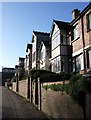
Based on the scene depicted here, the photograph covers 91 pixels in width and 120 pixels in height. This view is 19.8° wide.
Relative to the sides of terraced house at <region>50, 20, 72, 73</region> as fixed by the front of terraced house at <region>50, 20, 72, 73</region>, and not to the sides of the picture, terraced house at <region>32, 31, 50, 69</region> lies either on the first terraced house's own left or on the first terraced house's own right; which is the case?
on the first terraced house's own right

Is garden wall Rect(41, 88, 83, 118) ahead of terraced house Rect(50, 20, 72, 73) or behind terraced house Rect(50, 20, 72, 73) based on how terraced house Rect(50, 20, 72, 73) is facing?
ahead

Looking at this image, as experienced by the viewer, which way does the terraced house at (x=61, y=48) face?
facing the viewer and to the left of the viewer

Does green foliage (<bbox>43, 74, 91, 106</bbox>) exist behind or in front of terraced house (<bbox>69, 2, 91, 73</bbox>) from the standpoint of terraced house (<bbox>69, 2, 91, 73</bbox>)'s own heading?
in front

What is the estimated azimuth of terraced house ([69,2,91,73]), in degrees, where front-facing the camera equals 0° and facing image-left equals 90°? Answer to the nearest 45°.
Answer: approximately 45°

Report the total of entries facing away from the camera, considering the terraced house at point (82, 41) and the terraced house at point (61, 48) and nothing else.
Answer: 0

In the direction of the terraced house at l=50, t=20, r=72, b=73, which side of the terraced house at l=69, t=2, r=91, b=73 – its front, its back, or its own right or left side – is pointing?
right

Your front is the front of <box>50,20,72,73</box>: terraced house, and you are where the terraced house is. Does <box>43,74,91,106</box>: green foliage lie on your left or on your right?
on your left

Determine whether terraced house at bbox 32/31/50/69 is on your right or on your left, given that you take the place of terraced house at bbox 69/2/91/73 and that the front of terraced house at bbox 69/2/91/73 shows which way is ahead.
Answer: on your right

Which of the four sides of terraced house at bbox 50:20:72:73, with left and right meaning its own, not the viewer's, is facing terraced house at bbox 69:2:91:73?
left
